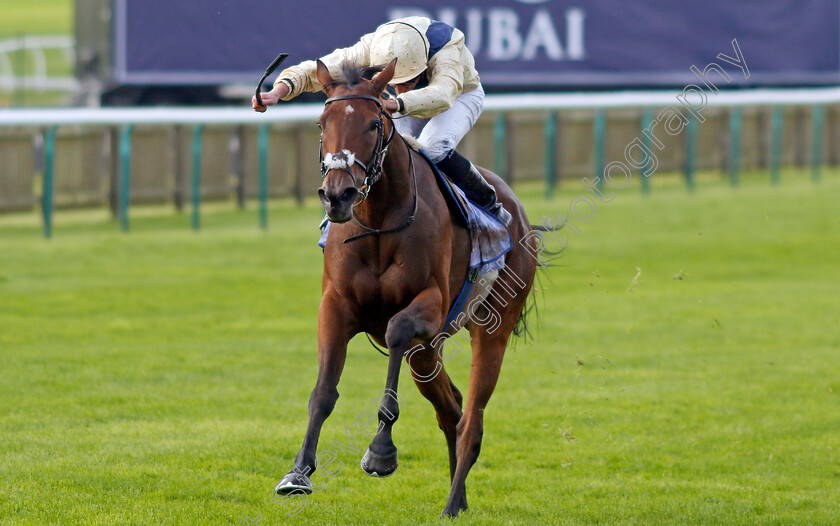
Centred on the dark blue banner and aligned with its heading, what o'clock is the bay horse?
The bay horse is roughly at 12 o'clock from the dark blue banner.

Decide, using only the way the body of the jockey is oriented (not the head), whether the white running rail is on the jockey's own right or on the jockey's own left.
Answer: on the jockey's own right

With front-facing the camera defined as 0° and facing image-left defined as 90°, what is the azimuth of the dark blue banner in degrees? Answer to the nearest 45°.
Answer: approximately 0°

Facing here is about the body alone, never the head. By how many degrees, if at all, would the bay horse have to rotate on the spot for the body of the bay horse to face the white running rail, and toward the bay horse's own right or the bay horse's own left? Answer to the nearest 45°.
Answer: approximately 135° to the bay horse's own right

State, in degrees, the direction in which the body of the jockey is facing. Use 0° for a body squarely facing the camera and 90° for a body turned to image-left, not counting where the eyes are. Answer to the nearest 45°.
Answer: approximately 45°

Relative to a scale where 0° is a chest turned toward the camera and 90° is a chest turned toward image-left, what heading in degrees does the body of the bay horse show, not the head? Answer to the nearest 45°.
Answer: approximately 45°

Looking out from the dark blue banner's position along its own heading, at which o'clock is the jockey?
The jockey is roughly at 12 o'clock from the dark blue banner.

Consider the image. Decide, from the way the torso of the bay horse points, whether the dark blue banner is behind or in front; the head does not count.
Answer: behind
